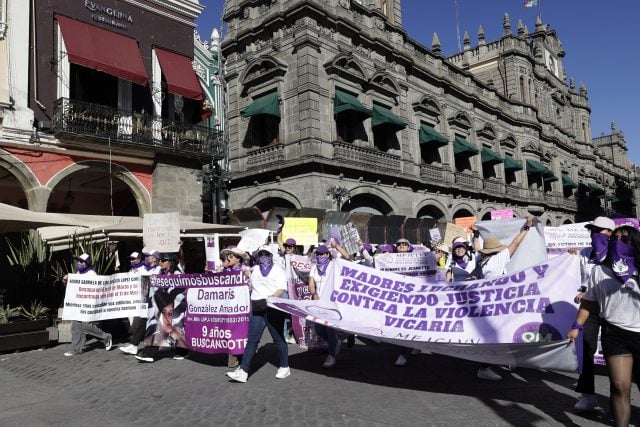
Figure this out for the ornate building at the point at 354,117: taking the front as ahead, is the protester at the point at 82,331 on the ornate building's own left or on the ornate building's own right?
on the ornate building's own right

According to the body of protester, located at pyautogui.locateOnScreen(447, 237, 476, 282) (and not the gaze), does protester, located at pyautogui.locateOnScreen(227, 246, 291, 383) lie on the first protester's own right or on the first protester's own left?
on the first protester's own right

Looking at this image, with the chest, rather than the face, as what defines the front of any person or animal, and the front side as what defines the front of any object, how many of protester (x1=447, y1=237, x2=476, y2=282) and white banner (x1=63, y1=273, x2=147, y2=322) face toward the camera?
2

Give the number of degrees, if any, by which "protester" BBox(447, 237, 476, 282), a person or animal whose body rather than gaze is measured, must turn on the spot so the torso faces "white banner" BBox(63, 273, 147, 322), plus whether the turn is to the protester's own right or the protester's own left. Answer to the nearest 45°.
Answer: approximately 90° to the protester's own right

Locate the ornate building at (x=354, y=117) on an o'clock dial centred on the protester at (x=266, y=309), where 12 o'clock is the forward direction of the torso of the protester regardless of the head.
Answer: The ornate building is roughly at 5 o'clock from the protester.

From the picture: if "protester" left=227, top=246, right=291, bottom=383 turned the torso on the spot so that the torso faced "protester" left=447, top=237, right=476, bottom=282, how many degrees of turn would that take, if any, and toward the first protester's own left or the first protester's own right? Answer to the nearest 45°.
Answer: approximately 135° to the first protester's own left

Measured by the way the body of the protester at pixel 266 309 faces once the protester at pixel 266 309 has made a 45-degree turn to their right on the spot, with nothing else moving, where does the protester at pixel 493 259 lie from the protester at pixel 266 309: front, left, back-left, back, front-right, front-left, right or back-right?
back

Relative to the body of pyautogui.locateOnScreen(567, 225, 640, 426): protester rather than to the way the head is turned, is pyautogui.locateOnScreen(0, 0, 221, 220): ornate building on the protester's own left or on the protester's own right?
on the protester's own right

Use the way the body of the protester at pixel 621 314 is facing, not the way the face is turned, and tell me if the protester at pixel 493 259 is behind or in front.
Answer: behind
